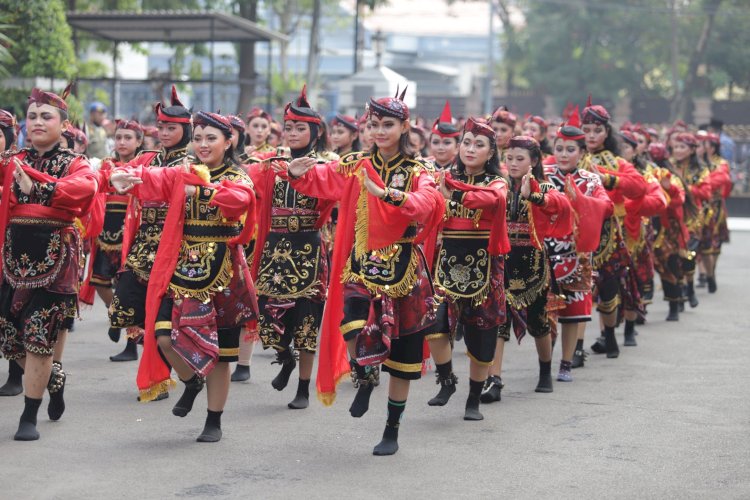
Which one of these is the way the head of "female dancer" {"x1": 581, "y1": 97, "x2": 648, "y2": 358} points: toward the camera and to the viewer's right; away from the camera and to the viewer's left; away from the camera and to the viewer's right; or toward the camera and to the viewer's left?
toward the camera and to the viewer's left

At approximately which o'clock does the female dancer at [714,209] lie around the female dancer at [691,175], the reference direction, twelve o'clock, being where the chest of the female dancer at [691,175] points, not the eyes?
the female dancer at [714,209] is roughly at 5 o'clock from the female dancer at [691,175].

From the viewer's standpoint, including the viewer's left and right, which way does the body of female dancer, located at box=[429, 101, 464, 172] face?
facing the viewer

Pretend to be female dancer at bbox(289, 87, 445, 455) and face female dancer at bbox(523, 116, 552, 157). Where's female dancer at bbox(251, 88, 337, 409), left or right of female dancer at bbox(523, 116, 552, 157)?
left

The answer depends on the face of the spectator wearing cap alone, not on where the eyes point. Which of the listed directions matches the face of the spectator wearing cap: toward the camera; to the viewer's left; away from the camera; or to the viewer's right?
toward the camera

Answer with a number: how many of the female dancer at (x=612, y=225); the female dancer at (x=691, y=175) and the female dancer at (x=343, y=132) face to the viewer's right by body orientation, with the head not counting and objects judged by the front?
0

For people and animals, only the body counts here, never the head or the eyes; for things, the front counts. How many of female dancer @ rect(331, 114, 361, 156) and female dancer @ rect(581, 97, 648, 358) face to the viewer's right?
0

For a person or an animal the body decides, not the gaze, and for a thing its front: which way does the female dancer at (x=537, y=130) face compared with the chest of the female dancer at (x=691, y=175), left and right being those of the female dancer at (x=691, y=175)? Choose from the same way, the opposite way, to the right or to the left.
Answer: the same way

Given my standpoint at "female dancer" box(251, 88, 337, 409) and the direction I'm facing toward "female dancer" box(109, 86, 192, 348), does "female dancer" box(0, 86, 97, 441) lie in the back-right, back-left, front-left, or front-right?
front-left

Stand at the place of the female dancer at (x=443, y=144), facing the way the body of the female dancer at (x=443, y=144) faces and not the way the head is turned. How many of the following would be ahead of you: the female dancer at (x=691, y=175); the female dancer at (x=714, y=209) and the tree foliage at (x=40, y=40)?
0

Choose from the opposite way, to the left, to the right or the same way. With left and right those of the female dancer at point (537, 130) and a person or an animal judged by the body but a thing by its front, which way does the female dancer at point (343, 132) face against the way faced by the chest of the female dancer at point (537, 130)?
the same way

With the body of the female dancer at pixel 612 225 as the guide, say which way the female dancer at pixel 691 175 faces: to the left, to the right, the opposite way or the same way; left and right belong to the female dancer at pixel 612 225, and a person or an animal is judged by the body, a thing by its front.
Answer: the same way

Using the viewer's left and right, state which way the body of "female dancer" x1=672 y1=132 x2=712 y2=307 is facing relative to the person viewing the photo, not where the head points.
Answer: facing the viewer and to the left of the viewer

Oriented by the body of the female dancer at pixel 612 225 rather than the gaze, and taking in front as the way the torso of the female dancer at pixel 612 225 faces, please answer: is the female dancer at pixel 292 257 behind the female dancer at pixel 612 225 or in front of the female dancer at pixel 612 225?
in front
